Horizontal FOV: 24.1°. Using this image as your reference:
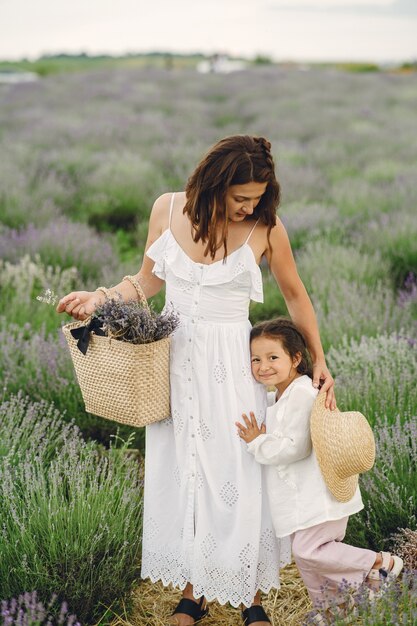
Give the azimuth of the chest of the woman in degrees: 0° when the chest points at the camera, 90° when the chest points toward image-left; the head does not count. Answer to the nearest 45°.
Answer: approximately 0°

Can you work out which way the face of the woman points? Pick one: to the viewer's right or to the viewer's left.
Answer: to the viewer's right

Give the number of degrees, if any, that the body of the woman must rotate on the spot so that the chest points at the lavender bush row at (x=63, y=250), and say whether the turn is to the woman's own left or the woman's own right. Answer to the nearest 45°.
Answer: approximately 180°
